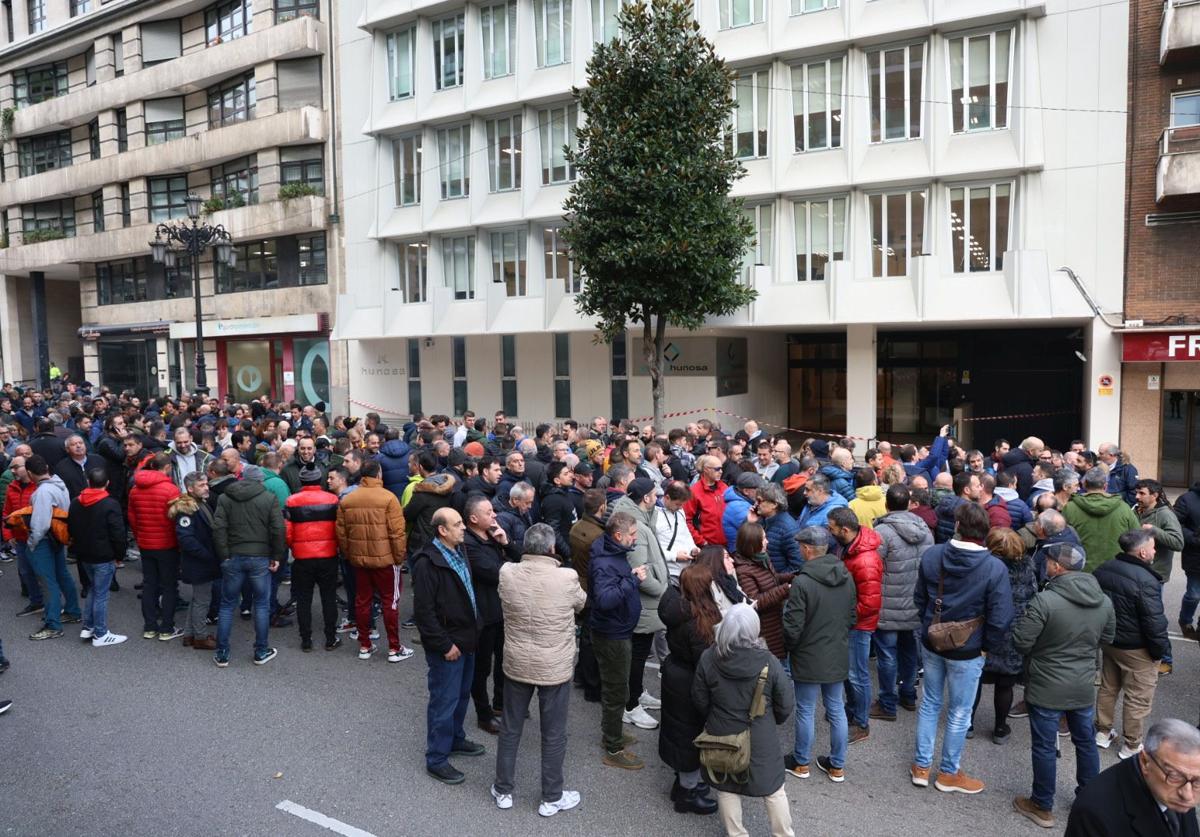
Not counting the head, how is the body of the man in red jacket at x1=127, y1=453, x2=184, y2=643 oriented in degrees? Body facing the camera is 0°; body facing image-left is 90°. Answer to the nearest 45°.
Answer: approximately 225°

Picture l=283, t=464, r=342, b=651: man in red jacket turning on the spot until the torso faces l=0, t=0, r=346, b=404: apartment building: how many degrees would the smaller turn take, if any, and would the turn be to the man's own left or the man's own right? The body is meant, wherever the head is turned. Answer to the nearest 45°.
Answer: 0° — they already face it

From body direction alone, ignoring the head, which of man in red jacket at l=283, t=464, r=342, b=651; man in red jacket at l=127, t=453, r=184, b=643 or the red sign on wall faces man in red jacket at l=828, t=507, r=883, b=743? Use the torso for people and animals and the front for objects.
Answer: the red sign on wall

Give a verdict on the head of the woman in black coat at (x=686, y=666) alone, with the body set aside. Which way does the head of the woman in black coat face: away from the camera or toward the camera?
away from the camera

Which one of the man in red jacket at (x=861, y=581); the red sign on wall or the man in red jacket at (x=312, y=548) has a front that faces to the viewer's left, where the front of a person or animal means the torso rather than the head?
the man in red jacket at (x=861, y=581)

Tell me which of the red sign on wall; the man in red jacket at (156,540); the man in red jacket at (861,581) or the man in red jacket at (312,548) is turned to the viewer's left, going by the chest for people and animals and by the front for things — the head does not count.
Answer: the man in red jacket at (861,581)

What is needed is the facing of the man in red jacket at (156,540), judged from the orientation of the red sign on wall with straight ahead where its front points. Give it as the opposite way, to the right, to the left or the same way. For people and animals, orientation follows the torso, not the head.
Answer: the opposite way

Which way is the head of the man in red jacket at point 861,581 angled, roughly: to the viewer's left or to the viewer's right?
to the viewer's left

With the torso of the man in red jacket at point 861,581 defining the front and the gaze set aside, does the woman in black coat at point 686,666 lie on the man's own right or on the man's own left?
on the man's own left

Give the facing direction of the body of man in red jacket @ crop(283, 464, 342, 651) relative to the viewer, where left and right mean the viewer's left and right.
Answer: facing away from the viewer

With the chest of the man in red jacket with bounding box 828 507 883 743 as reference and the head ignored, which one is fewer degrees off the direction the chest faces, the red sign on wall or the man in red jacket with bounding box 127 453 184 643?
the man in red jacket

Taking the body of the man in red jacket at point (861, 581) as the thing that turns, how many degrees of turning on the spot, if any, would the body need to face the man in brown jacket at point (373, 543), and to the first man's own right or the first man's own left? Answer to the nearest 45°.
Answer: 0° — they already face them
